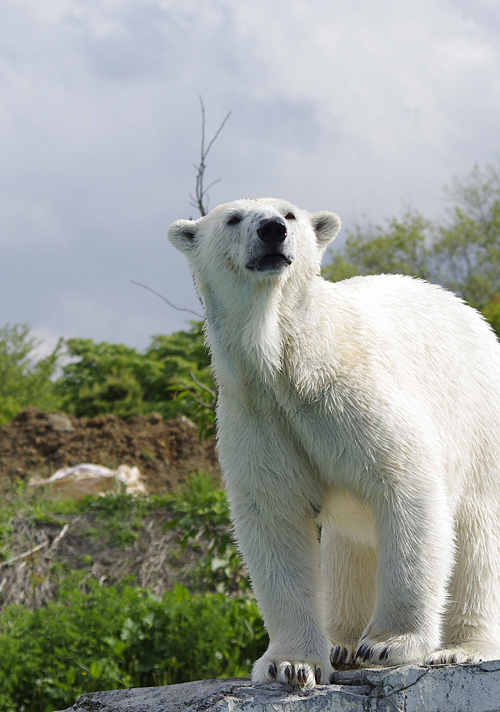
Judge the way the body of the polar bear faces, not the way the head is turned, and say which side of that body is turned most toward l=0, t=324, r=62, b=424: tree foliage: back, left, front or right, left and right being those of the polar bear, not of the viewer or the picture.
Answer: right

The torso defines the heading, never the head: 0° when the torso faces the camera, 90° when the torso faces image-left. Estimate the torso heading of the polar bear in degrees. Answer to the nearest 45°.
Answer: approximately 45°

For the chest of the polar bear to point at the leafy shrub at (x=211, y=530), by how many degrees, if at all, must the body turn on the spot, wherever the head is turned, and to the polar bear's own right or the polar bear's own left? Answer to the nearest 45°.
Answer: approximately 135° to the polar bear's own right

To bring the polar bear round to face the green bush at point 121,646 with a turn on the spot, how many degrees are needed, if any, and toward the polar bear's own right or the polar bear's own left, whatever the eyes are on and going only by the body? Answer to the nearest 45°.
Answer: approximately 90° to the polar bear's own right
